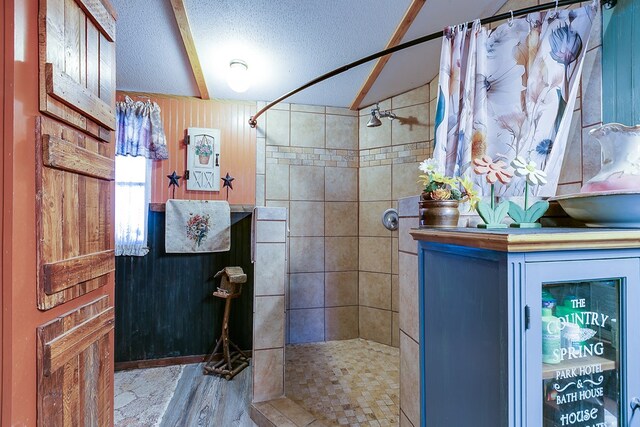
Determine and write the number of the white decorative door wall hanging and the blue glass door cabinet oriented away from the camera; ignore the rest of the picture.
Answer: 0

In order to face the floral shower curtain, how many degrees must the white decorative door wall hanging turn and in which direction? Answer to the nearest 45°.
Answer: approximately 45° to its left

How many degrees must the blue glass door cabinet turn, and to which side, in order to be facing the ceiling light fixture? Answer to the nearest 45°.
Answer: approximately 135° to its right

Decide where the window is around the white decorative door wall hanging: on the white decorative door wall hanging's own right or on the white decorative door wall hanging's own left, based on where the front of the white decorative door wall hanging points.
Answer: on the white decorative door wall hanging's own right

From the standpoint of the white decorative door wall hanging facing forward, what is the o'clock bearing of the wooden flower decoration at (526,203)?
The wooden flower decoration is roughly at 11 o'clock from the white decorative door wall hanging.

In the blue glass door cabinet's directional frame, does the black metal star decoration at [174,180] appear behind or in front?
behind

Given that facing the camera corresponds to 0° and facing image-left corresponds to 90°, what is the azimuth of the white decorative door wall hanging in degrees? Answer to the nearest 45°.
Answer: approximately 0°

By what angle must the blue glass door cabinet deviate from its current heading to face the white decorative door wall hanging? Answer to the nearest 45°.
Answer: approximately 135° to its right

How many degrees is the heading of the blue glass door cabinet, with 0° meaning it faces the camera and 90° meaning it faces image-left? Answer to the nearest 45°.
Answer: approximately 315°

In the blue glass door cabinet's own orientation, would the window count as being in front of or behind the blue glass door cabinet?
behind

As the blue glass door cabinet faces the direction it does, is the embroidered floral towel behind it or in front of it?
behind
